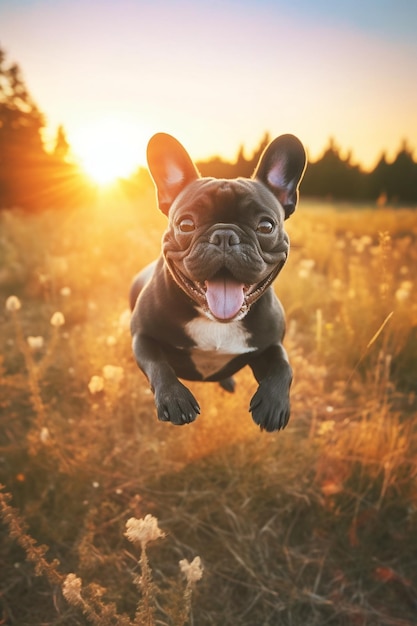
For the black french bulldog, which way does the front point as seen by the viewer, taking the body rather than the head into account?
toward the camera

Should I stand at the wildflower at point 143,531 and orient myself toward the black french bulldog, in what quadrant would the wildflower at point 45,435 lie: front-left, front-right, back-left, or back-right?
front-left

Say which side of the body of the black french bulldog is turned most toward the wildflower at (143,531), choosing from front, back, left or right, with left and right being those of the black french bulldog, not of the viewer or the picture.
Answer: front
